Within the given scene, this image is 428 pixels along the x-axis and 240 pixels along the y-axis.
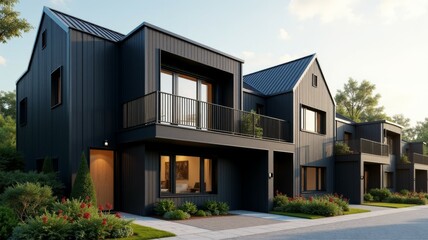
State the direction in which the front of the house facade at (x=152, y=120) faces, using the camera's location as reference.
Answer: facing the viewer and to the right of the viewer

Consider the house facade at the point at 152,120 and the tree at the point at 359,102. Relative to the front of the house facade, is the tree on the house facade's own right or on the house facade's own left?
on the house facade's own left

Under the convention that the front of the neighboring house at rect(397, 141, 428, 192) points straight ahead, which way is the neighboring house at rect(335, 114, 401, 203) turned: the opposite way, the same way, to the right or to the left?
the same way

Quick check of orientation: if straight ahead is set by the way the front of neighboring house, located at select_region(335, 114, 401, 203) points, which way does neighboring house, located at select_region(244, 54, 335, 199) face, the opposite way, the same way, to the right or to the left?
the same way

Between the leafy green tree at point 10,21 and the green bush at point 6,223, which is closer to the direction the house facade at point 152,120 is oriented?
the green bush

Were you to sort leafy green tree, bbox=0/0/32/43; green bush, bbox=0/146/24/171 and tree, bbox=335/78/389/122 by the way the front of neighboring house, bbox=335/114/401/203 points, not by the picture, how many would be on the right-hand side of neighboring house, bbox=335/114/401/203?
2

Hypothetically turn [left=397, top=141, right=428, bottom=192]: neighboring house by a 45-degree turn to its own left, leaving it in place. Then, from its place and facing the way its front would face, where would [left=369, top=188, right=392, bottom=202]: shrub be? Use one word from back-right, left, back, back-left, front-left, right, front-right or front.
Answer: right

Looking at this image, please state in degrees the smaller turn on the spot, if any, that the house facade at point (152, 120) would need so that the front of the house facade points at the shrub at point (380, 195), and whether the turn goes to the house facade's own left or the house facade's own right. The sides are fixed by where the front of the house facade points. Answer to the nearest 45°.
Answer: approximately 90° to the house facade's own left

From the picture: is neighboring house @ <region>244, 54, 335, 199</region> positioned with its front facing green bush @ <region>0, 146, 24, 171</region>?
no

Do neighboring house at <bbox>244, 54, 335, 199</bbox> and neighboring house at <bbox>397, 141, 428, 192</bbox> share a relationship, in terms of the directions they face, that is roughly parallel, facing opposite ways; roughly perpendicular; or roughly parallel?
roughly parallel
